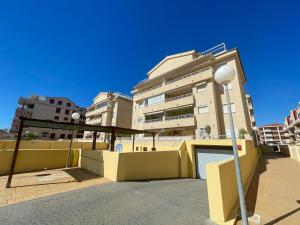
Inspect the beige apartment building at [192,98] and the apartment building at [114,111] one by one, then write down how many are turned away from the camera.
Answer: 0

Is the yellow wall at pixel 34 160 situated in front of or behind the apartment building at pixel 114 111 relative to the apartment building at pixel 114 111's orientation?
in front

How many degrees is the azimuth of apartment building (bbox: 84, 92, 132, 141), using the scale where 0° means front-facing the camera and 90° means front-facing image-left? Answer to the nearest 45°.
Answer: approximately 45°

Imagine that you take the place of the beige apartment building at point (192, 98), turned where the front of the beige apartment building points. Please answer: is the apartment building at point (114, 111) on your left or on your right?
on your right

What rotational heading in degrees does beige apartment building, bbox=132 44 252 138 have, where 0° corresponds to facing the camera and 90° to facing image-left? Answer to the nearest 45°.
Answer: approximately 45°

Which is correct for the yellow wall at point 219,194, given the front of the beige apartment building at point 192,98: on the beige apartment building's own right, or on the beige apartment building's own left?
on the beige apartment building's own left

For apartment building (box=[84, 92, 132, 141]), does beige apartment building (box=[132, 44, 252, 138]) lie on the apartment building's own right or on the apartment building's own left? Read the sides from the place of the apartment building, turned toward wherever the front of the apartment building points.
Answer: on the apartment building's own left
